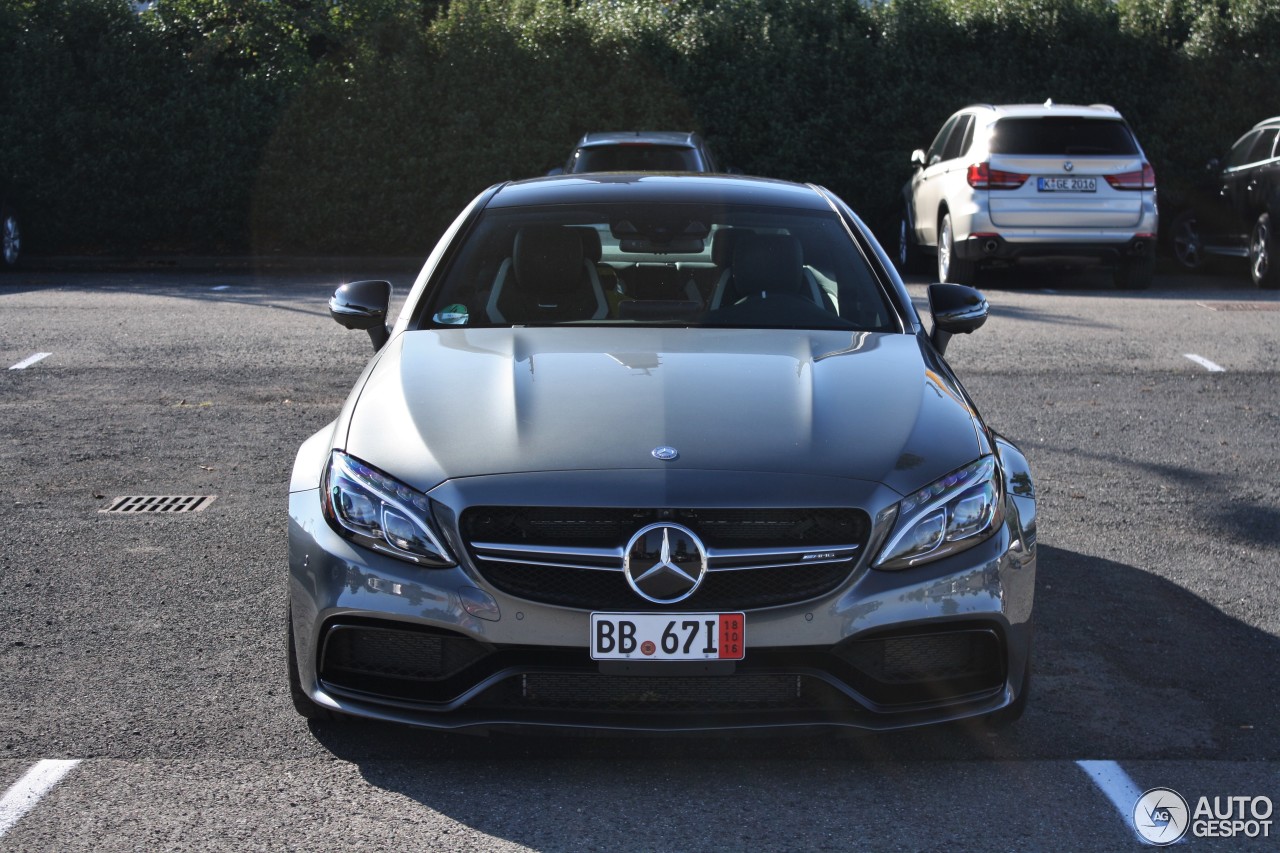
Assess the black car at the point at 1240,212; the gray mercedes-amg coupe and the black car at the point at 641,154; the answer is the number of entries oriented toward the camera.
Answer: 1

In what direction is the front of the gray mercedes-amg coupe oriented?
toward the camera

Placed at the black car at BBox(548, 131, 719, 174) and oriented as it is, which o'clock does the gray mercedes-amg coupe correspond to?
The gray mercedes-amg coupe is roughly at 6 o'clock from the black car.

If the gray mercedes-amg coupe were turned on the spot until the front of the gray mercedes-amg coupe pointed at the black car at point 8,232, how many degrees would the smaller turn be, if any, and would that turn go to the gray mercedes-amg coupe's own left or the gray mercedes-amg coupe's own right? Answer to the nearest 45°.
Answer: approximately 135° to the gray mercedes-amg coupe's own right

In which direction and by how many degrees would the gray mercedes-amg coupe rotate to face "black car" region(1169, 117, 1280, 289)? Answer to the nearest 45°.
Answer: approximately 135° to its left

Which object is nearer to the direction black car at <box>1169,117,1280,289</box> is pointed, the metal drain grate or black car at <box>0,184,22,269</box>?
the black car

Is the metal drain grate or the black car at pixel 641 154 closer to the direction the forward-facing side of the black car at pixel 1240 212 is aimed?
the black car

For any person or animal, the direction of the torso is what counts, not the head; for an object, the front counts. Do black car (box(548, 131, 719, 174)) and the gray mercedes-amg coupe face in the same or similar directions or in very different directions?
very different directions

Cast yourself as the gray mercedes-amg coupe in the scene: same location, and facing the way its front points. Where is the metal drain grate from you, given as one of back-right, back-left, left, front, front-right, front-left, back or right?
back-right

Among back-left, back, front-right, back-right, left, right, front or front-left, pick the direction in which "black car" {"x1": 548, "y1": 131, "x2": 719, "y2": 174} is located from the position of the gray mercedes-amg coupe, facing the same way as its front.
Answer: back

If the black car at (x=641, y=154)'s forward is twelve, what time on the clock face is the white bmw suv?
The white bmw suv is roughly at 3 o'clock from the black car.

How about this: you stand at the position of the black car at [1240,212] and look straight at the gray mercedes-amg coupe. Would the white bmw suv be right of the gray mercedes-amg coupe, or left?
right

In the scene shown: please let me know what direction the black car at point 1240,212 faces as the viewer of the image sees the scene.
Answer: facing away from the viewer and to the left of the viewer

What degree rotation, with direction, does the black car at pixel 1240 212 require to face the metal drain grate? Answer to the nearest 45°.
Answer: approximately 135° to its left

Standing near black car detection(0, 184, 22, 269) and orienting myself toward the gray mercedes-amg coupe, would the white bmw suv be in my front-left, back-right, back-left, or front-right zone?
front-left

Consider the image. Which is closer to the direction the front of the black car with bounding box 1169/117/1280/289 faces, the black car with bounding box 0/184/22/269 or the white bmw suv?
the black car

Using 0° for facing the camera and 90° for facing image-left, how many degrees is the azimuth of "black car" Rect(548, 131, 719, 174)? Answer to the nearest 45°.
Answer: approximately 180°

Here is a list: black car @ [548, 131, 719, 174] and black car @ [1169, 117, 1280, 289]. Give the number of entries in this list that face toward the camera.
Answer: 0

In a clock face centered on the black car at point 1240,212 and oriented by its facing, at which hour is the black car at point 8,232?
the black car at point 8,232 is roughly at 10 o'clock from the black car at point 1240,212.

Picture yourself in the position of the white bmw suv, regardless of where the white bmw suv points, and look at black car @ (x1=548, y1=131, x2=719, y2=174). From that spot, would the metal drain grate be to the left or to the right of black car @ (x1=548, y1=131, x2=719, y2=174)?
left

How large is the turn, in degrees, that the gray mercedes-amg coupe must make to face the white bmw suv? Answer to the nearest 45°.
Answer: approximately 180°
